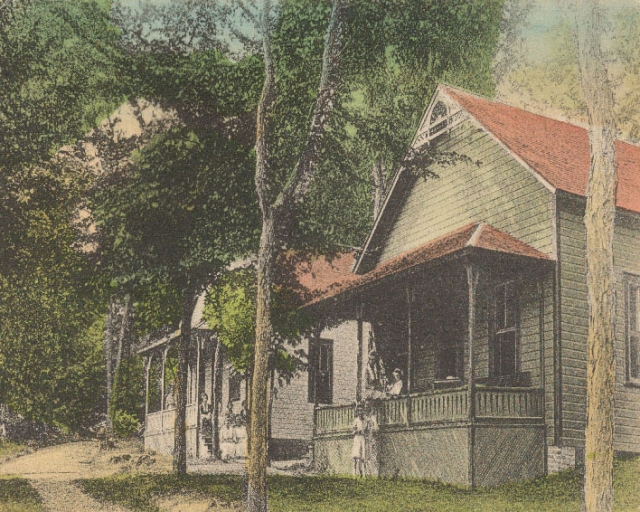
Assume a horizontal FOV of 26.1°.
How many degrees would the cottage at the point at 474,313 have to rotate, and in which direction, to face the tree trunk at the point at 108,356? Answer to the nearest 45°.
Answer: approximately 45° to its right

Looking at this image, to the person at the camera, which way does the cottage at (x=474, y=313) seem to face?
facing the viewer and to the left of the viewer

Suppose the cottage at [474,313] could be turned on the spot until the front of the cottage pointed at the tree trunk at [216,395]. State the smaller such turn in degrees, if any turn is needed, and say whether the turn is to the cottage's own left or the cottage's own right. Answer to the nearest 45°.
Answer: approximately 45° to the cottage's own right

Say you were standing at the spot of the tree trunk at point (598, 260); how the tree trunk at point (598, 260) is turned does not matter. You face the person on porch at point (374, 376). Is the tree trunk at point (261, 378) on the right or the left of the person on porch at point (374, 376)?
left

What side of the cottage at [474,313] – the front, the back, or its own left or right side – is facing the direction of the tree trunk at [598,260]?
left

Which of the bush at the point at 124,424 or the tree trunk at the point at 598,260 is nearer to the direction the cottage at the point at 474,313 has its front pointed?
the bush

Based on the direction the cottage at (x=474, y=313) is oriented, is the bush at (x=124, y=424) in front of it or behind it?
in front
